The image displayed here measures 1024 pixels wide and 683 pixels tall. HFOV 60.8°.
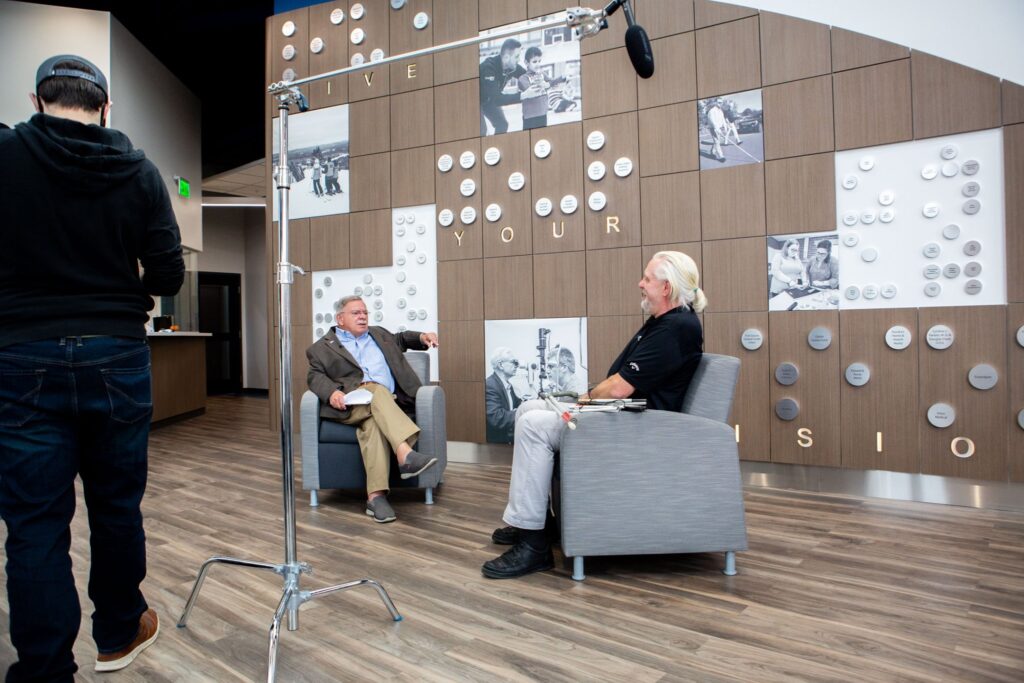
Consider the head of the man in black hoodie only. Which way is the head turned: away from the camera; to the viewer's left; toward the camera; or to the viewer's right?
away from the camera

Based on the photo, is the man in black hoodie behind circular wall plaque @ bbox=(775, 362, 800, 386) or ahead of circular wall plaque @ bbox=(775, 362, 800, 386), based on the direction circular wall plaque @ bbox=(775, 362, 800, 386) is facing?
ahead

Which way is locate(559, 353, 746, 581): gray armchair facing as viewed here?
to the viewer's left

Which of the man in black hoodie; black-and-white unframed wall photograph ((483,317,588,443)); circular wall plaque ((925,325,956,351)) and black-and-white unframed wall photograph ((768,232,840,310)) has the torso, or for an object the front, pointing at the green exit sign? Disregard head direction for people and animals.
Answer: the man in black hoodie

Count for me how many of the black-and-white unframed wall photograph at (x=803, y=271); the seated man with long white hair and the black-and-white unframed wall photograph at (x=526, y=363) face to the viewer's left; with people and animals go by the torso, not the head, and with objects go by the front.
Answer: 1

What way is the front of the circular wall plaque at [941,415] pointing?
toward the camera

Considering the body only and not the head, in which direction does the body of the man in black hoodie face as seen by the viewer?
away from the camera

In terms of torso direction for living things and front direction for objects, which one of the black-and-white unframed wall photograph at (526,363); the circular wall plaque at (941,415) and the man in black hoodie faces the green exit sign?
the man in black hoodie

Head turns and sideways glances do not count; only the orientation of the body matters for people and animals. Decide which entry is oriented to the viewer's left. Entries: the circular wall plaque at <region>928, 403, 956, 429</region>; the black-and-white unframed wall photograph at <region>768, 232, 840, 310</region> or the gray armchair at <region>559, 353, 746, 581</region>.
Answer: the gray armchair

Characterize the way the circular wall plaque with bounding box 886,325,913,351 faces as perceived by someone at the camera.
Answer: facing the viewer

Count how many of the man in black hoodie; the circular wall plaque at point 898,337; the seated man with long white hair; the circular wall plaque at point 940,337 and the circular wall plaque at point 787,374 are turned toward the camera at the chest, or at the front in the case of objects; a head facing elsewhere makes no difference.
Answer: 3

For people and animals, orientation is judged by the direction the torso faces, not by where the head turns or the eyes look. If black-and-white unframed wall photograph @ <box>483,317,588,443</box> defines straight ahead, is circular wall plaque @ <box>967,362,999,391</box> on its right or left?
on its left

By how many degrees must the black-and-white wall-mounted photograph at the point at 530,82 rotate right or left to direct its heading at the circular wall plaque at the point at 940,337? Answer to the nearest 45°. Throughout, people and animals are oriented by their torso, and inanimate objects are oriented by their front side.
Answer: approximately 90° to its left

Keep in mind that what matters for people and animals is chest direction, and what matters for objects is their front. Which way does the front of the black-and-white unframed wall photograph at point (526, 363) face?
toward the camera

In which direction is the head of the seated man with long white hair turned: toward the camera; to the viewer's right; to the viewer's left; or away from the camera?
to the viewer's left

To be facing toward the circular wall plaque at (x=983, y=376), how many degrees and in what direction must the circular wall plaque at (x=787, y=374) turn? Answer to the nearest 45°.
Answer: approximately 90° to its left

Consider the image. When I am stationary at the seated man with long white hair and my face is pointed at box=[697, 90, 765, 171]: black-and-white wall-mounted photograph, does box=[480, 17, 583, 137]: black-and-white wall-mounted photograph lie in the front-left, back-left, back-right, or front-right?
front-left
